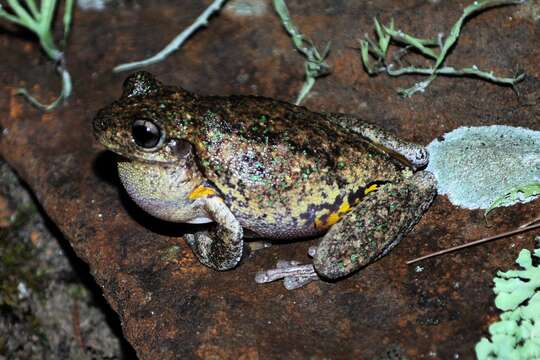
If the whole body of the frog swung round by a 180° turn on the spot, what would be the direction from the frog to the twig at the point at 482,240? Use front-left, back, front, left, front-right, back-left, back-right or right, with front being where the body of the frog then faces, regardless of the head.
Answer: front

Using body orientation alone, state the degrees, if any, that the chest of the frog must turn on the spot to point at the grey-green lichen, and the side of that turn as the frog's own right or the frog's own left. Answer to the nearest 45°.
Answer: approximately 180°

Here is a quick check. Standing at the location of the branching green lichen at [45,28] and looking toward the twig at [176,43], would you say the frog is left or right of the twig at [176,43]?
right

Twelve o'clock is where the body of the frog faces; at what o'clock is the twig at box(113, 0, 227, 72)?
The twig is roughly at 2 o'clock from the frog.

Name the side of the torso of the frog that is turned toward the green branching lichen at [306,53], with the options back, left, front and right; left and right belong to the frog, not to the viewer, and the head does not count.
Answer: right

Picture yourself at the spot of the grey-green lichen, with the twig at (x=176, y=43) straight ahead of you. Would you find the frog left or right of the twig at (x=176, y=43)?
left

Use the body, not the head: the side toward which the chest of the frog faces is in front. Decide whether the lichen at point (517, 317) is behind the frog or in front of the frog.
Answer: behind

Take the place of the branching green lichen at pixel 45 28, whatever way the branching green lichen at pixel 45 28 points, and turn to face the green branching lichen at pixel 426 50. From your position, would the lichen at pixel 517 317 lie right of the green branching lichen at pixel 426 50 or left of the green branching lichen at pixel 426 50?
right

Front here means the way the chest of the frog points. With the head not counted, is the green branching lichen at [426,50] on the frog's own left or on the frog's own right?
on the frog's own right

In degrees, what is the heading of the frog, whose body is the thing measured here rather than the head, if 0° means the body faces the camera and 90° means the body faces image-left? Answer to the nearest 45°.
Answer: approximately 90°
